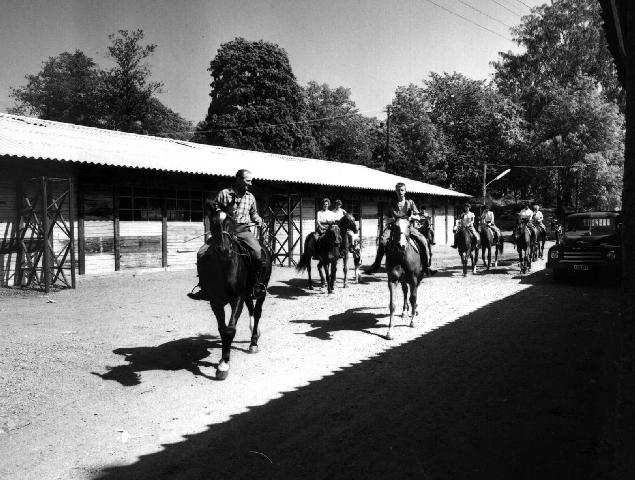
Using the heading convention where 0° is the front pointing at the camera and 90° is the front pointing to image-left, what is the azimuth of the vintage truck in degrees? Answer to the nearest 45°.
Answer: approximately 0°

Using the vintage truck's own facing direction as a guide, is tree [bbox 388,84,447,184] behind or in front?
behind

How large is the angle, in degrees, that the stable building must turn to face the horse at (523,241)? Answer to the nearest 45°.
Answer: approximately 45° to its left

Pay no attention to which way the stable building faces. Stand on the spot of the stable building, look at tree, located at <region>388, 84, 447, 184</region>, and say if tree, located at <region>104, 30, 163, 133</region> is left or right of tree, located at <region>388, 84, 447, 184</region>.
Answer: left

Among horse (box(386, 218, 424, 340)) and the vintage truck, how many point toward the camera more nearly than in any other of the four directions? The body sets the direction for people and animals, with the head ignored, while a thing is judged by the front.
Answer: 2

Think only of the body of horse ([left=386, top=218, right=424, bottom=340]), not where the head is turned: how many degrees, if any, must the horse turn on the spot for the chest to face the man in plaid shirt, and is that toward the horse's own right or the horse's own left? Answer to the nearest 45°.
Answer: approximately 45° to the horse's own right

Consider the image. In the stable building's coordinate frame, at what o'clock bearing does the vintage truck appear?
The vintage truck is roughly at 11 o'clock from the stable building.

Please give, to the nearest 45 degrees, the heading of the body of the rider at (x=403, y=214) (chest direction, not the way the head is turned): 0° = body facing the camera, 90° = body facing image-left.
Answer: approximately 0°

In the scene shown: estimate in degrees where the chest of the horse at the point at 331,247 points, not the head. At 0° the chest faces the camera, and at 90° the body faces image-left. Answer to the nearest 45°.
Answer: approximately 315°

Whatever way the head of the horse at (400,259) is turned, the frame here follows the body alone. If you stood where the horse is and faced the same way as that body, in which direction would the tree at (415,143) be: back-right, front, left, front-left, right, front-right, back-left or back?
back

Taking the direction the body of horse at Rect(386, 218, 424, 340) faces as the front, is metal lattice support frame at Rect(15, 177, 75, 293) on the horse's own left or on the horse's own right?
on the horse's own right

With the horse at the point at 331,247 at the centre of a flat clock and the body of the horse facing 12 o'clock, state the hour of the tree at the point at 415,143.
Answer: The tree is roughly at 8 o'clock from the horse.

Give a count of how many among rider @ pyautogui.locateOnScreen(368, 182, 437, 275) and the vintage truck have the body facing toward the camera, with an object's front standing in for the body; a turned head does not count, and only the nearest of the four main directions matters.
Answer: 2

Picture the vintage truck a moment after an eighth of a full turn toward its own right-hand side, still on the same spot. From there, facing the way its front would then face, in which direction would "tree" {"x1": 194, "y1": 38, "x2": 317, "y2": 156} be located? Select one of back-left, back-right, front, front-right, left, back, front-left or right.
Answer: right
